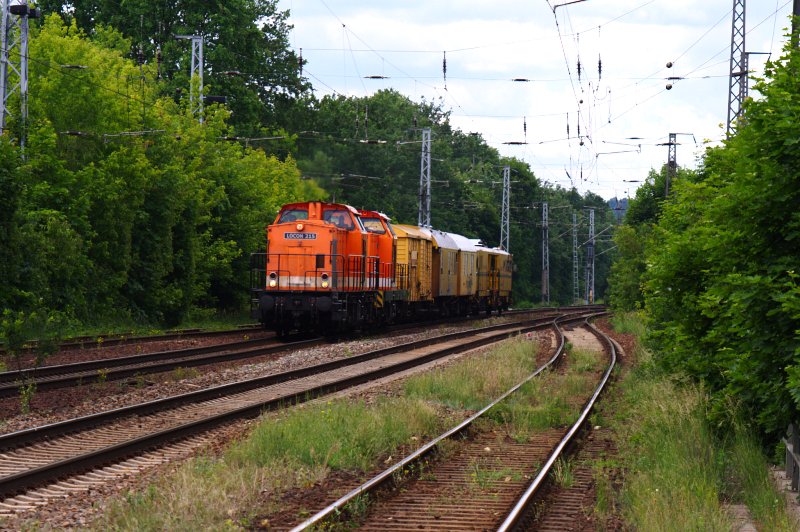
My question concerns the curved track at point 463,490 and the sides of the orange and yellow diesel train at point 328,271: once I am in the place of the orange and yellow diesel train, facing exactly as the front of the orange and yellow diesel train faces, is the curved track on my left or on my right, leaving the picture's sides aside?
on my left

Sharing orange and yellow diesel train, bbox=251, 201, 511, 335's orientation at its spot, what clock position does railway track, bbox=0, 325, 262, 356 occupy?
The railway track is roughly at 1 o'clock from the orange and yellow diesel train.

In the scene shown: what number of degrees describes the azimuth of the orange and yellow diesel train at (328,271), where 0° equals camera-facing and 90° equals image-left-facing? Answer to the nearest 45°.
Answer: approximately 45°

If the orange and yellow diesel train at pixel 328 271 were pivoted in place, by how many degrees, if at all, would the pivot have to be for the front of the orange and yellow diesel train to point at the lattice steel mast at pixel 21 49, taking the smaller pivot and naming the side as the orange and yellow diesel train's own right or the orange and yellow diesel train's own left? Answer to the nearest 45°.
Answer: approximately 45° to the orange and yellow diesel train's own right

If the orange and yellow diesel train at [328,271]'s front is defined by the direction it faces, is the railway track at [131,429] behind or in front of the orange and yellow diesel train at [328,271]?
in front

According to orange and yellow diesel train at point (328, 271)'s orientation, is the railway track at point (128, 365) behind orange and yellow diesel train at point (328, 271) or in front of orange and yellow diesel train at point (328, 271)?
in front
